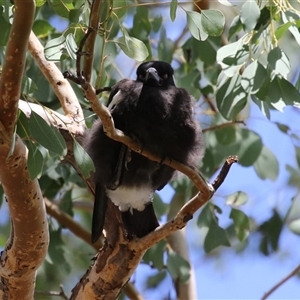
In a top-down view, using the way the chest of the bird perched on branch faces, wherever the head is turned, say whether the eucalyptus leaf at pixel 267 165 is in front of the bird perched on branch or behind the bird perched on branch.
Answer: behind

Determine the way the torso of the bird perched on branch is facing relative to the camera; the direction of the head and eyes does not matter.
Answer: toward the camera

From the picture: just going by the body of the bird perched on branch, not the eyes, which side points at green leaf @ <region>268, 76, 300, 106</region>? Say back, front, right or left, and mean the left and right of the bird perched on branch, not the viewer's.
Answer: left

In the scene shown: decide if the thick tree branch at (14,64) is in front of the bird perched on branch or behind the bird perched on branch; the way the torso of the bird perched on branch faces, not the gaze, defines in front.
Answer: in front
